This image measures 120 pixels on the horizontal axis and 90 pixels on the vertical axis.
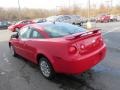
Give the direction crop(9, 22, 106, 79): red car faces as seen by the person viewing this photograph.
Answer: facing away from the viewer and to the left of the viewer
